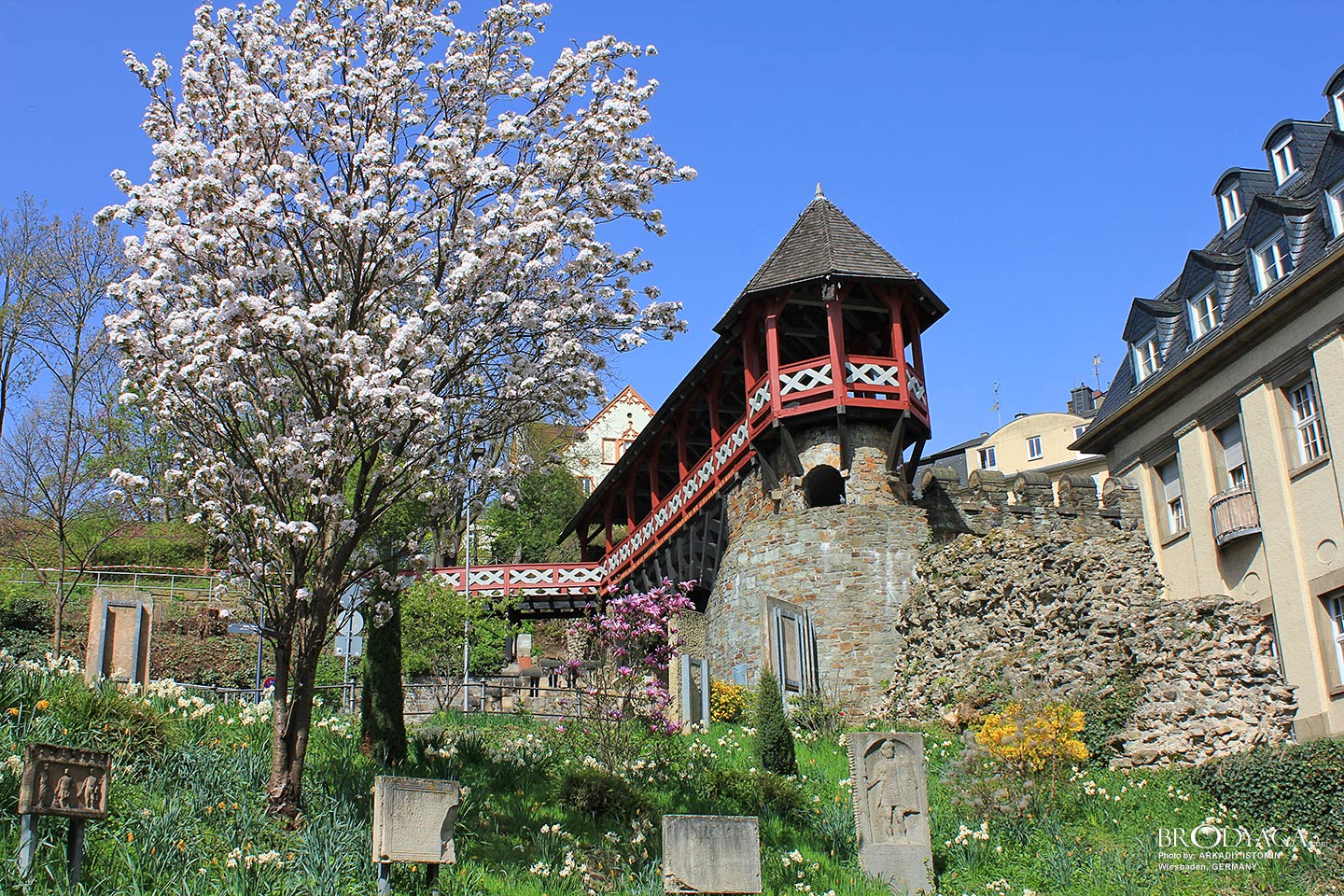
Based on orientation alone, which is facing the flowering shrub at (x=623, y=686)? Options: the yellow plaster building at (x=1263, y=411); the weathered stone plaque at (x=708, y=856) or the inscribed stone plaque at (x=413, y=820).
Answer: the yellow plaster building

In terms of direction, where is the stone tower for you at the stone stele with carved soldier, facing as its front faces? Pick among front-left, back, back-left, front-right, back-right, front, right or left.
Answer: back

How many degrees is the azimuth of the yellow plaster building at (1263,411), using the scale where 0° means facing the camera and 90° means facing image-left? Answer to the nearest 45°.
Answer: approximately 45°

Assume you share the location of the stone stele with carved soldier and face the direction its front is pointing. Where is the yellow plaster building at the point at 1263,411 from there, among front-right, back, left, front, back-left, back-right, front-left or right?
back-left

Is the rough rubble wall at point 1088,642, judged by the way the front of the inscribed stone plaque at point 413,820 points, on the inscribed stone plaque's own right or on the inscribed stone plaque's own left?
on the inscribed stone plaque's own left

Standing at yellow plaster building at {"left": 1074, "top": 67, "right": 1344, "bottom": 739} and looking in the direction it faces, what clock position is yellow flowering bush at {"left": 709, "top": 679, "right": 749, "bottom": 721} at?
The yellow flowering bush is roughly at 1 o'clock from the yellow plaster building.

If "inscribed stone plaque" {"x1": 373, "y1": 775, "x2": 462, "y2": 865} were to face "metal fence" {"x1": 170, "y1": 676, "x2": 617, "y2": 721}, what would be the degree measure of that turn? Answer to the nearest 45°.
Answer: approximately 180°

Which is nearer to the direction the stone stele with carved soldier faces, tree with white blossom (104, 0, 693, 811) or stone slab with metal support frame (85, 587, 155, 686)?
the tree with white blossom

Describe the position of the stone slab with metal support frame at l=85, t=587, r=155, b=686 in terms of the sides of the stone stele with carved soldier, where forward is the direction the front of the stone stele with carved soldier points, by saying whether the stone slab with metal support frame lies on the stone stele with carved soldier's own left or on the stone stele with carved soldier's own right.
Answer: on the stone stele with carved soldier's own right

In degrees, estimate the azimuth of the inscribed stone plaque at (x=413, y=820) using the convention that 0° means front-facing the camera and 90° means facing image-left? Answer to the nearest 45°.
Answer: approximately 0°

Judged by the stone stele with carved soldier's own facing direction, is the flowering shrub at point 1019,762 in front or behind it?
behind

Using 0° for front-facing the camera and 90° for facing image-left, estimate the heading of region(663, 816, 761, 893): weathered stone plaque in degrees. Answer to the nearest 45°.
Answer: approximately 0°
